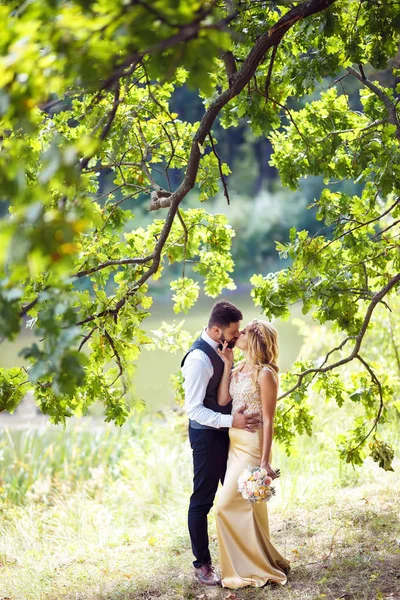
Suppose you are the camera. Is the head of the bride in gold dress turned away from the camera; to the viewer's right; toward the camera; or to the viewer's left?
to the viewer's left

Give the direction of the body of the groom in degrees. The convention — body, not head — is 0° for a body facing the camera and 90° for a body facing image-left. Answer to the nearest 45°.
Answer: approximately 270°

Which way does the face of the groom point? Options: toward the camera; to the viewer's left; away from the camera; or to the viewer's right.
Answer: to the viewer's right
